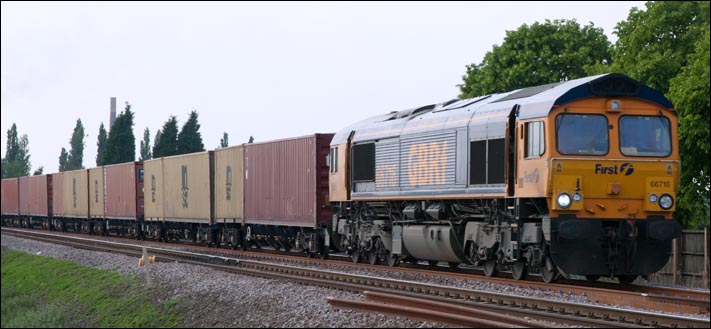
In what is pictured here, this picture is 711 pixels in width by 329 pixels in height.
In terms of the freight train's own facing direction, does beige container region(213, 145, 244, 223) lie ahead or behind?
behind

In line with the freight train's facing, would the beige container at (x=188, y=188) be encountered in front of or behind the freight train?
behind

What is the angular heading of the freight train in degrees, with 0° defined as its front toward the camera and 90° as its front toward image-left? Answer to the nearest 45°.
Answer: approximately 315°
